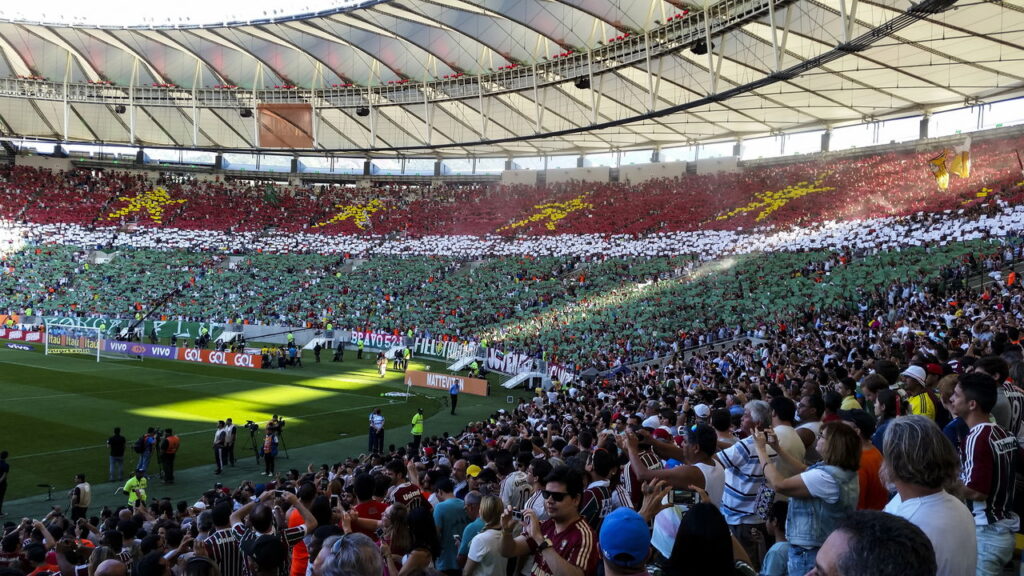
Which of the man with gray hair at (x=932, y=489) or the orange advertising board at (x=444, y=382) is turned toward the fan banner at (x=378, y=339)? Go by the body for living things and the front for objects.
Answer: the man with gray hair

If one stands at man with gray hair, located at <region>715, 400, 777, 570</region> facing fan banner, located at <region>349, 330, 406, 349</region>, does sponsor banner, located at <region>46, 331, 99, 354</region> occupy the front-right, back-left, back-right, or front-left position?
front-left

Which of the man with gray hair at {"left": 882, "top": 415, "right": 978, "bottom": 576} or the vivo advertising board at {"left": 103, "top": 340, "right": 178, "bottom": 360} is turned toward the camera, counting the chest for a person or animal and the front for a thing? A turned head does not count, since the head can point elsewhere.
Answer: the vivo advertising board

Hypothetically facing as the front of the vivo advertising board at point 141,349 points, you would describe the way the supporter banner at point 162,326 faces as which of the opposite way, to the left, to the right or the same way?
the same way

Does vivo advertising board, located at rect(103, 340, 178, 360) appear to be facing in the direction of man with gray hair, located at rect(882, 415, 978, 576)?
yes

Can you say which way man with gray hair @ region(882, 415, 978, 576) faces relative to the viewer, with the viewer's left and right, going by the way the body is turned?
facing away from the viewer and to the left of the viewer

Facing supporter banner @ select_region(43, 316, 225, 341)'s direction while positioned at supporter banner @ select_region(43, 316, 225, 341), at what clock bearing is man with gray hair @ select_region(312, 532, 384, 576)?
The man with gray hair is roughly at 12 o'clock from the supporter banner.

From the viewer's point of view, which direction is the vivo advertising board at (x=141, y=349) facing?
toward the camera

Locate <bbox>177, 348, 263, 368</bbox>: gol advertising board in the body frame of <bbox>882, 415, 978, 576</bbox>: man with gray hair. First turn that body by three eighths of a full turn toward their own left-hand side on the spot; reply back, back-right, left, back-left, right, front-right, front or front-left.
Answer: back-right

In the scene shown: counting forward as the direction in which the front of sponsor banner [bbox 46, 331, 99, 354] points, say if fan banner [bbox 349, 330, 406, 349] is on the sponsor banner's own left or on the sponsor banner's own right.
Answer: on the sponsor banner's own left

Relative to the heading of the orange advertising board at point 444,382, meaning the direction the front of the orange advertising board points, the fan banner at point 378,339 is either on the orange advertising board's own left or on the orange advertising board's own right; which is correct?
on the orange advertising board's own right

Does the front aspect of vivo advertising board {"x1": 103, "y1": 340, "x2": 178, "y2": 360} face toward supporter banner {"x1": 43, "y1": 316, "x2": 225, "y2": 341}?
no

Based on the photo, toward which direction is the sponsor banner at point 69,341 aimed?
toward the camera

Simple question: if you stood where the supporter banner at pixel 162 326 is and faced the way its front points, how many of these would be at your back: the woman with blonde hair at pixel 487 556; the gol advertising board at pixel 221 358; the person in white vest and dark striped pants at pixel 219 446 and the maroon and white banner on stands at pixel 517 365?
0

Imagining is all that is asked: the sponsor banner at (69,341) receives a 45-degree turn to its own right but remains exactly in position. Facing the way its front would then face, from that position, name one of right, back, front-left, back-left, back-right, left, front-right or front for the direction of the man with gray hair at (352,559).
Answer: front-left

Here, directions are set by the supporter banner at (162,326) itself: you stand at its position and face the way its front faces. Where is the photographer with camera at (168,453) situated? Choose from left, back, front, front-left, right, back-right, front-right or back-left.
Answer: front

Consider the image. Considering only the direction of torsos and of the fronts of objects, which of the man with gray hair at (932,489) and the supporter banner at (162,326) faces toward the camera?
the supporter banner

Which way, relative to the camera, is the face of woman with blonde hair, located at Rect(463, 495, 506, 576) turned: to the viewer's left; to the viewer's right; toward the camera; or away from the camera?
away from the camera

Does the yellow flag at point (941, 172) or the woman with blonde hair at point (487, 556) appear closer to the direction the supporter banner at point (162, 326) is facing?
the woman with blonde hair
